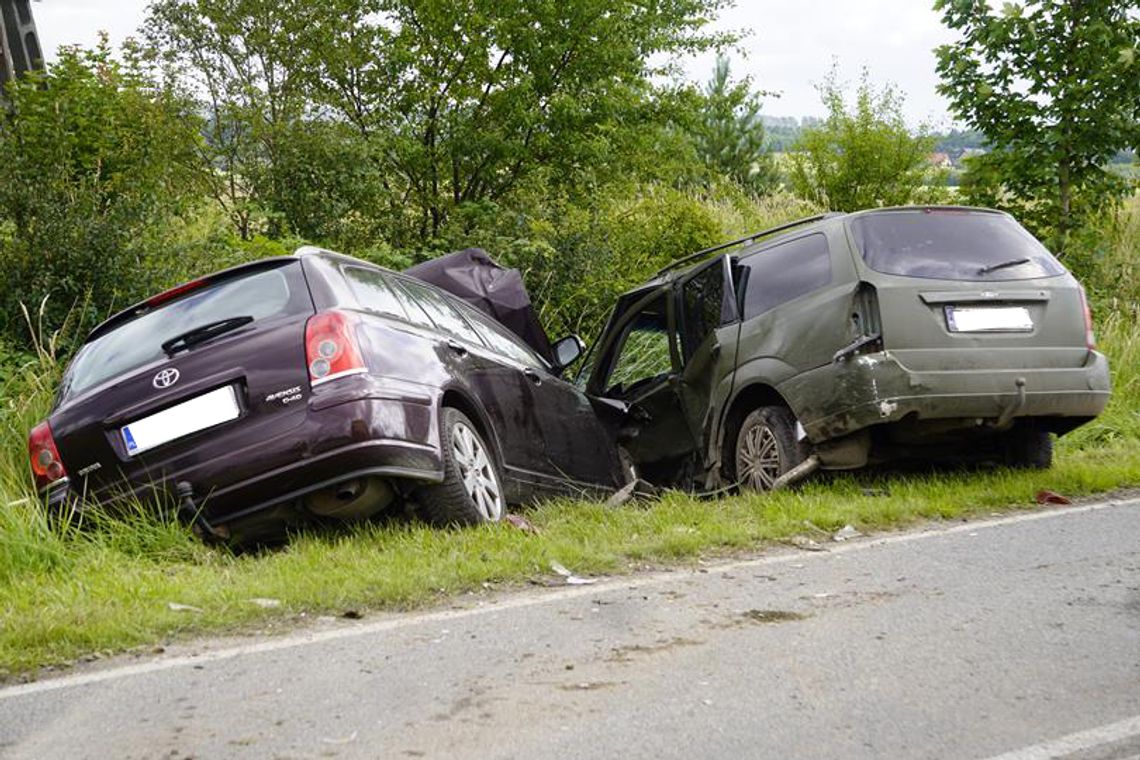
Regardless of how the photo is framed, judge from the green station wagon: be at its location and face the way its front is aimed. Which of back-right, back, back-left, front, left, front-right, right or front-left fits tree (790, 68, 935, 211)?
front-right

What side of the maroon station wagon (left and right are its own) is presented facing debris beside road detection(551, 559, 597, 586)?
right

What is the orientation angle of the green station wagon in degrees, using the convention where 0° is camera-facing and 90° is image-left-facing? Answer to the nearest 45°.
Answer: approximately 135°

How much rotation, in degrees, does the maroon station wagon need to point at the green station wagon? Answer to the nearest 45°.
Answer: approximately 45° to its right

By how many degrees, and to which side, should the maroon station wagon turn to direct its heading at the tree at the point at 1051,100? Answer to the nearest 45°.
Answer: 0° — it already faces it

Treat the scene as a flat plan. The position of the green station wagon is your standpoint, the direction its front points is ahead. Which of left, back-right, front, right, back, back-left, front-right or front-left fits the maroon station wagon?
left

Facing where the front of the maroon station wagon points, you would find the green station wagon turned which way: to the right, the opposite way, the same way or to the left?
to the left

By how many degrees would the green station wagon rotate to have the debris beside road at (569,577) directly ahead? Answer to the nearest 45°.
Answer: approximately 90° to its left

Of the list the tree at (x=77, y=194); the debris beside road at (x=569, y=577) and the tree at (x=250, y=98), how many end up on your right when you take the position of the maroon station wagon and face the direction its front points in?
1

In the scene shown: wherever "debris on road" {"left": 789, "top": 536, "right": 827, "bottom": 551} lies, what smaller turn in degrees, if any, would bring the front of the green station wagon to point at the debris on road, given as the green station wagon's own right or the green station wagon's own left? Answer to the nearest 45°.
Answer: approximately 90° to the green station wagon's own left

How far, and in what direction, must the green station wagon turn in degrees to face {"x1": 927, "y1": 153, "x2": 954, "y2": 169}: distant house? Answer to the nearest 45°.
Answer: approximately 45° to its right

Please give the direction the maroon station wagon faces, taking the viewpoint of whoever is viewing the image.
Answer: facing away from the viewer and to the right of the viewer

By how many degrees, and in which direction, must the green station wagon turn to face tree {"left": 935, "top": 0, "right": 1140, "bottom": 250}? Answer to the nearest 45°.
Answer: approximately 45° to its right
